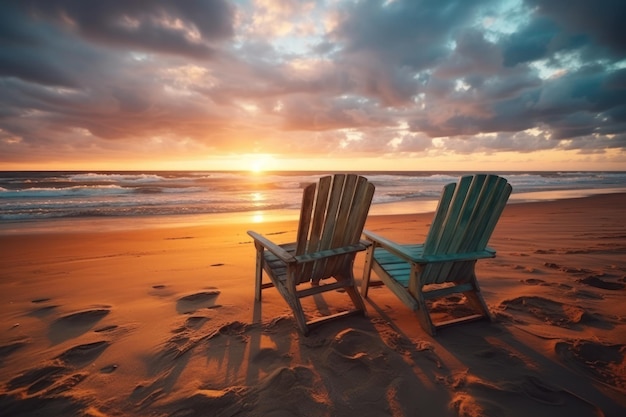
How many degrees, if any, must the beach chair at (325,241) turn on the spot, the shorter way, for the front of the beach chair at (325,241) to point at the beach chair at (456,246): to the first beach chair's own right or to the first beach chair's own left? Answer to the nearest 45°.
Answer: approximately 135° to the first beach chair's own right

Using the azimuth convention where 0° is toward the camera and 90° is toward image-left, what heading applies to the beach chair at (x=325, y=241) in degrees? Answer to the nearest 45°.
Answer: approximately 135°

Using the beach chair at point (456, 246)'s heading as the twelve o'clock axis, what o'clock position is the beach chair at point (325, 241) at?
the beach chair at point (325, 241) is roughly at 10 o'clock from the beach chair at point (456, 246).

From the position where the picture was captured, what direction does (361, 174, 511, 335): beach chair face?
facing away from the viewer and to the left of the viewer

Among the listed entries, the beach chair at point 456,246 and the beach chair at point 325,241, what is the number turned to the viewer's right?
0
